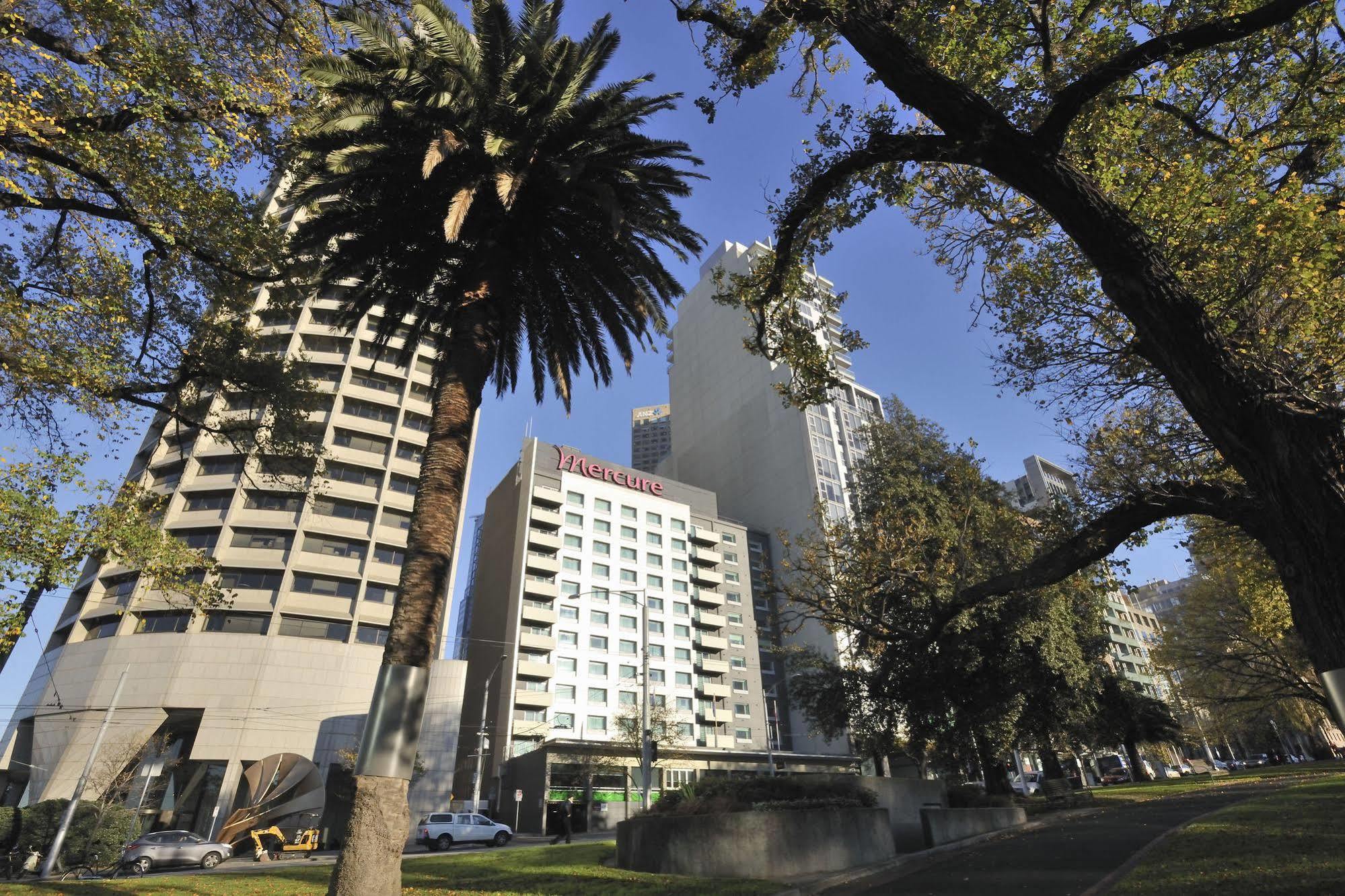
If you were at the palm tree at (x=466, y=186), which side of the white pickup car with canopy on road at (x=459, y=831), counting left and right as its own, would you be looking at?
right

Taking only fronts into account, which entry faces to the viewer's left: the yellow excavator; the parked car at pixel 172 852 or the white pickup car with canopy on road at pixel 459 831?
the yellow excavator

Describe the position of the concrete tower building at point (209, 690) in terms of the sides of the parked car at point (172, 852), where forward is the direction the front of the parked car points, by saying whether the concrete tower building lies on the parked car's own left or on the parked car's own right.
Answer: on the parked car's own left

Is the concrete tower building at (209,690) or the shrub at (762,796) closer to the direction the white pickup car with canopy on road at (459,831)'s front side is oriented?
the shrub

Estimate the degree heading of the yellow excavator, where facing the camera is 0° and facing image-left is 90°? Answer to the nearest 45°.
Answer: approximately 90°

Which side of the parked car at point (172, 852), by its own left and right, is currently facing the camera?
right

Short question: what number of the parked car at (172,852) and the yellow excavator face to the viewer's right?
1

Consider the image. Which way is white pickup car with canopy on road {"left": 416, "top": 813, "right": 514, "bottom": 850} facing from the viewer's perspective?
to the viewer's right

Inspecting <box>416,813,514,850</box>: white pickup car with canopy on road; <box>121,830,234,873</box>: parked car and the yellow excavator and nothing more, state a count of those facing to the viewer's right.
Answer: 2

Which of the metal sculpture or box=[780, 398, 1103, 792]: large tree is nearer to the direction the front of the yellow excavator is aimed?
the metal sculpture
